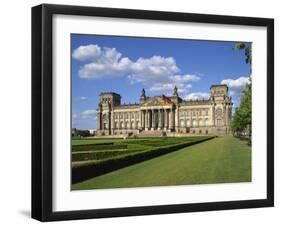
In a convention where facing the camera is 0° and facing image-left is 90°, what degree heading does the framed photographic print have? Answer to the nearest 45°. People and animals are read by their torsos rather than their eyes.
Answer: approximately 315°
